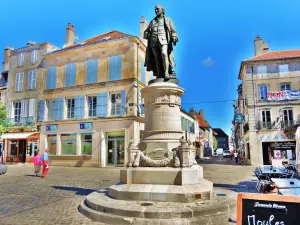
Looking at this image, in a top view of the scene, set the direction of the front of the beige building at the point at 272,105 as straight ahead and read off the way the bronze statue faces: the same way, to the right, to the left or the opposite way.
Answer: the same way

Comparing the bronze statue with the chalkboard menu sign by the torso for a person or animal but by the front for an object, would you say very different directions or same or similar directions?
same or similar directions

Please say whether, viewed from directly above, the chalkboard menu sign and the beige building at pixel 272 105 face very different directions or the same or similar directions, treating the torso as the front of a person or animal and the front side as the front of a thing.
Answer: same or similar directions

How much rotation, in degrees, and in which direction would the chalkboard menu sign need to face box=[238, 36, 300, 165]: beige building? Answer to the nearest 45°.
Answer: approximately 180°

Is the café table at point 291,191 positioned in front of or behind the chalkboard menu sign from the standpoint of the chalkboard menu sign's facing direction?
behind

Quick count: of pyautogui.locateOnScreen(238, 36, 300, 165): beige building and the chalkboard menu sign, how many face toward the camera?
2

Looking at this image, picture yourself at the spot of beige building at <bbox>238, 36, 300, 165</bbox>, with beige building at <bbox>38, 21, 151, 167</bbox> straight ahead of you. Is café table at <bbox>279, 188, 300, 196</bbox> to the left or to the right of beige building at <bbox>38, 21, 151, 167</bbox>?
left

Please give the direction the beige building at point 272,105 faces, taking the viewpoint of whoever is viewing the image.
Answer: facing the viewer

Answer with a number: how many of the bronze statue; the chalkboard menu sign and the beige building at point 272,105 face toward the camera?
3

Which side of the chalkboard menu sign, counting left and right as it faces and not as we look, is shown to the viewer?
front

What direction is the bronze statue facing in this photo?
toward the camera
